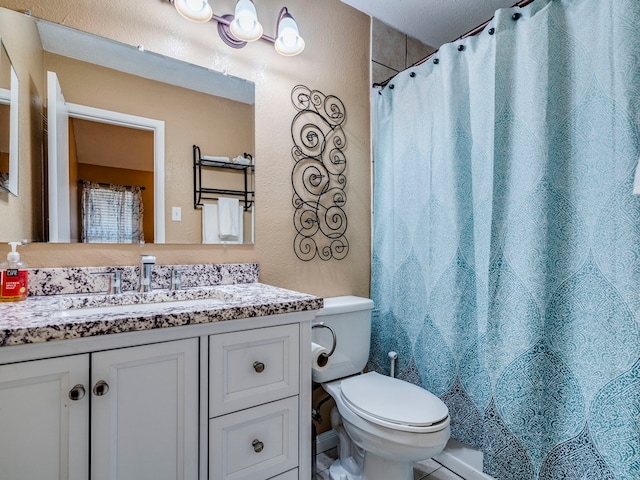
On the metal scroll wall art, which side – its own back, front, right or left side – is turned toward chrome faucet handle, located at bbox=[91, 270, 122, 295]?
right

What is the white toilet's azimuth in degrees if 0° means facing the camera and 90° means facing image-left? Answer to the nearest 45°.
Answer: approximately 315°

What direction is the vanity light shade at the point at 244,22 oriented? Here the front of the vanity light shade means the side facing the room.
toward the camera

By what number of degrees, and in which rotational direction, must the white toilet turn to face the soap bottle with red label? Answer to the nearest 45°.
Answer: approximately 90° to its right

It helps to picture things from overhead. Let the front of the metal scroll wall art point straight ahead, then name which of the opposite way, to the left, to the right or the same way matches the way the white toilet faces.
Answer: the same way

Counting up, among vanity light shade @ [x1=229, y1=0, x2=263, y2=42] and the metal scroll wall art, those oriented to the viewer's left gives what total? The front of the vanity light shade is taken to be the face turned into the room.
0

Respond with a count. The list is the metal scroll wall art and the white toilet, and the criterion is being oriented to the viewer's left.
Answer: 0

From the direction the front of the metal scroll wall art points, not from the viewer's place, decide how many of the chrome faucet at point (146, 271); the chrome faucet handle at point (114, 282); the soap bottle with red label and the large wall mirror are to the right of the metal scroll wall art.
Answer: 4

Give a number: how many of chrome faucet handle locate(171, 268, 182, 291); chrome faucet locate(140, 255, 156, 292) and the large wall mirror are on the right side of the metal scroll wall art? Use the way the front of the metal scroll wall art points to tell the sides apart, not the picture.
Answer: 3
